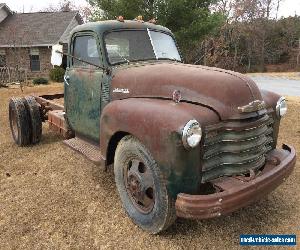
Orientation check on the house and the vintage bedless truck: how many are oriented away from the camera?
0

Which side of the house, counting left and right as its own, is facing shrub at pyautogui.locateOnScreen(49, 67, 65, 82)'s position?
front

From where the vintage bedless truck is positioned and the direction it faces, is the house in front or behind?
behind

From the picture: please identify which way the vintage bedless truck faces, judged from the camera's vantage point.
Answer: facing the viewer and to the right of the viewer

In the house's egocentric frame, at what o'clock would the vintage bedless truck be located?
The vintage bedless truck is roughly at 12 o'clock from the house.

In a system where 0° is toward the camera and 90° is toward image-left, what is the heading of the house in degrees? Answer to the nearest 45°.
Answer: approximately 0°
